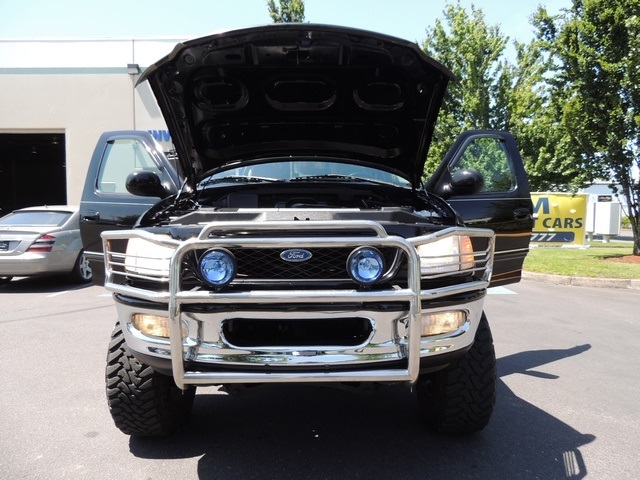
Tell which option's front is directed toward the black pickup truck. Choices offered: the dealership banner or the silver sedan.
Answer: the dealership banner

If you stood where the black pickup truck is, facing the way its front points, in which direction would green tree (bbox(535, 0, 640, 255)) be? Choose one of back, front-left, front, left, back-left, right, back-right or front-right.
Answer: back-left

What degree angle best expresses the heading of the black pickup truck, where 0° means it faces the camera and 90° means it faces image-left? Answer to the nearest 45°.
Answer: approximately 0°

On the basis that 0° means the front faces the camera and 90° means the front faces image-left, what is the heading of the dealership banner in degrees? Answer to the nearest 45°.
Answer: approximately 0°

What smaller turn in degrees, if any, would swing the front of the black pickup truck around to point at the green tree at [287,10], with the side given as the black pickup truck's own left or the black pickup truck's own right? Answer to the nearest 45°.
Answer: approximately 180°

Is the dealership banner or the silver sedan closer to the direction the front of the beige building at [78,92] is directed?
the silver sedan

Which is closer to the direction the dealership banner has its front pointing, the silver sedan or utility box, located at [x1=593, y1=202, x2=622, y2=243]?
the silver sedan

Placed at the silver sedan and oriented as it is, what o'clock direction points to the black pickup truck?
The black pickup truck is roughly at 4 o'clock from the silver sedan.

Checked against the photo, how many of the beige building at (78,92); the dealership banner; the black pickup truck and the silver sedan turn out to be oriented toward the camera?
3

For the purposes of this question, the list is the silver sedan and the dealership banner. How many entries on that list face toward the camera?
1
